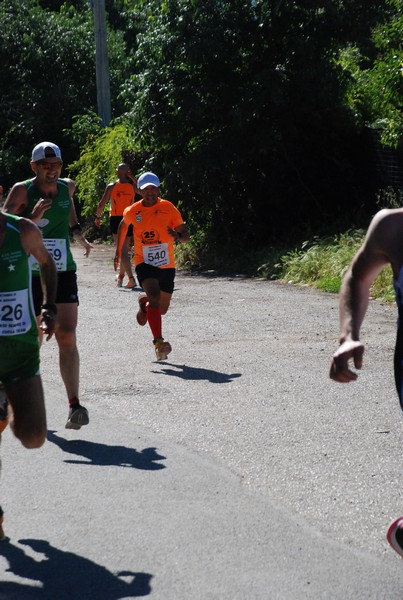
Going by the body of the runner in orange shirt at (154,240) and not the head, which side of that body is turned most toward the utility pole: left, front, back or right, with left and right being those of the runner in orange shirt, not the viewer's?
back

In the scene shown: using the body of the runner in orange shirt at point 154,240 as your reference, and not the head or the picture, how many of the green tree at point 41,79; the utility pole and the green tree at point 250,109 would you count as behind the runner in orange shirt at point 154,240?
3

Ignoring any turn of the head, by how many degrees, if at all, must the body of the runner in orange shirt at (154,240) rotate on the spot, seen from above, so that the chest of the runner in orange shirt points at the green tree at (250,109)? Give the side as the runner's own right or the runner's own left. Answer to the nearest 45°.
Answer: approximately 180°

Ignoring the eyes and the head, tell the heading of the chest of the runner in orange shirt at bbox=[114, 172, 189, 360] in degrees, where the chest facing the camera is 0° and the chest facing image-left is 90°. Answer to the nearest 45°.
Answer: approximately 0°

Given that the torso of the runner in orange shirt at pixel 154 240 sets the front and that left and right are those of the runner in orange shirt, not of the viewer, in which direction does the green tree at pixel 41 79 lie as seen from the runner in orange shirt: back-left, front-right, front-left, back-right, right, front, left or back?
back
